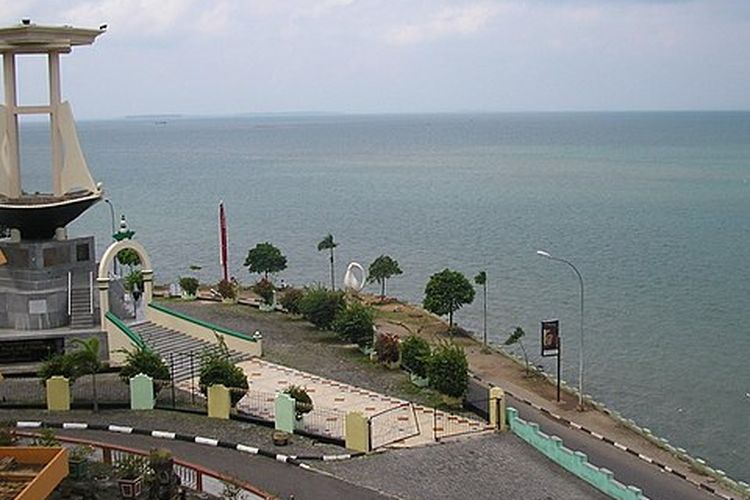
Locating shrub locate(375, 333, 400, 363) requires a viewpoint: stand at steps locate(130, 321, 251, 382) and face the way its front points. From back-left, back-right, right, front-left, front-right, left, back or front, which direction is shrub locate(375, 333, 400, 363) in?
front-left

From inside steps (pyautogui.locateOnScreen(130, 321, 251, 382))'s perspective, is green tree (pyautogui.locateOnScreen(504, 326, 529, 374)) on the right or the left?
on its left

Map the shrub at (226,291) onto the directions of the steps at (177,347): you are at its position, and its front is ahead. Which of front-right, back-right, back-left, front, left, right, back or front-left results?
back-left

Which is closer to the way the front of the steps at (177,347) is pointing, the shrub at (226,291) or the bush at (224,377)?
the bush

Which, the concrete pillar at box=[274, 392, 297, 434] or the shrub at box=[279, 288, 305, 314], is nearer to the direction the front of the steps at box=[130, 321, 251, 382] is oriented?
the concrete pillar

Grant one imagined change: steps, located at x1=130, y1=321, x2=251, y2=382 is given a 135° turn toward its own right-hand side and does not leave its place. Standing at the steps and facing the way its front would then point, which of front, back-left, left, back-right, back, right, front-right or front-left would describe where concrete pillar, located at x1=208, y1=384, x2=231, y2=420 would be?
left

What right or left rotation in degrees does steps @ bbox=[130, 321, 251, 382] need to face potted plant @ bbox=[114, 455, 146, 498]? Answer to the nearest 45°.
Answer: approximately 45° to its right

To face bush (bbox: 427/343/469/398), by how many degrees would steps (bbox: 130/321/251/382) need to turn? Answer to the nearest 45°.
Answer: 0° — it already faces it

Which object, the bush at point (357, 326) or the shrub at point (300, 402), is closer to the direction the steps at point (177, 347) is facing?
the shrub

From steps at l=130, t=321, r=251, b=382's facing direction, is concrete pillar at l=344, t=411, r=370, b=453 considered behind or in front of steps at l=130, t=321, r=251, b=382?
in front

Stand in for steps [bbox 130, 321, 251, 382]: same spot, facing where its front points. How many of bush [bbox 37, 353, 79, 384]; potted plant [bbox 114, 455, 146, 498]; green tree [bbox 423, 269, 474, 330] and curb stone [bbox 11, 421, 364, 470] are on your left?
1

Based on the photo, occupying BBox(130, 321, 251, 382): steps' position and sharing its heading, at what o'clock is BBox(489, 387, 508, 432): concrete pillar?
The concrete pillar is roughly at 12 o'clock from the steps.

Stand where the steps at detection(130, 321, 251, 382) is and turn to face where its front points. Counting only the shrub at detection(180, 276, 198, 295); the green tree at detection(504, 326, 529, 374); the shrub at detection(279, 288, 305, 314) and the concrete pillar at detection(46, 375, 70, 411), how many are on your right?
1

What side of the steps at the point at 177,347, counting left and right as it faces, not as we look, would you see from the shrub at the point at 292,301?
left

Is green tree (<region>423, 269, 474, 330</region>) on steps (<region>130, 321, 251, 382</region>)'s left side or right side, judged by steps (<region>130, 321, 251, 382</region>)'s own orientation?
on its left

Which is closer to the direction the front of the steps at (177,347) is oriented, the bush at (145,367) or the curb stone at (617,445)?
the curb stone

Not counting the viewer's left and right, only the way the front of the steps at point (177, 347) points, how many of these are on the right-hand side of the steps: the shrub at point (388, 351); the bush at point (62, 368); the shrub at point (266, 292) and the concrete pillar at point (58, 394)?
2

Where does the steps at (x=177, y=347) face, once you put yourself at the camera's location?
facing the viewer and to the right of the viewer
